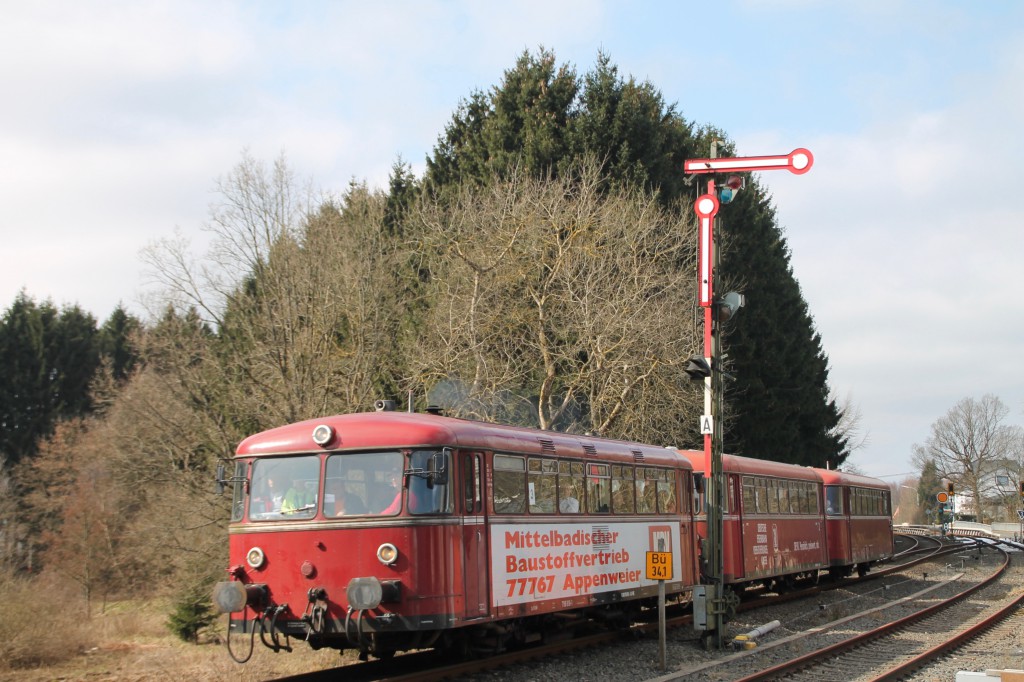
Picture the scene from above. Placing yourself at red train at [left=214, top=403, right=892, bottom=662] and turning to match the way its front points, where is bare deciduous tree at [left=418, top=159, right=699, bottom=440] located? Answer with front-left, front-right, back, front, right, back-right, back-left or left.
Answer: back-right

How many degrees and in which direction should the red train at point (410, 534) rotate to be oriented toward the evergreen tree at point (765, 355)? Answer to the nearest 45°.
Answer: approximately 135° to its right

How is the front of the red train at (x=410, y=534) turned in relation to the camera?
facing the viewer and to the left of the viewer

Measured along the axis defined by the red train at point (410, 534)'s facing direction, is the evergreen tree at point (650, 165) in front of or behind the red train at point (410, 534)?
behind
